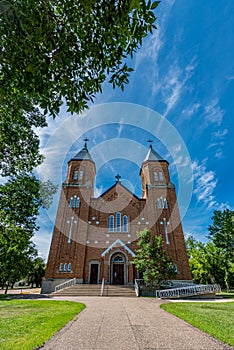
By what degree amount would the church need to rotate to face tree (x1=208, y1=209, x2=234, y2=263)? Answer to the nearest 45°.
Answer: approximately 90° to its left

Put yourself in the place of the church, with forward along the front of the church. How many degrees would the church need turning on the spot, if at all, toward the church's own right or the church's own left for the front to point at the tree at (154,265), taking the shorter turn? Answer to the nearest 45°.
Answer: approximately 45° to the church's own left

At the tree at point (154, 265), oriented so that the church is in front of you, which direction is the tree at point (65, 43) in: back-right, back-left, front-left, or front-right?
back-left

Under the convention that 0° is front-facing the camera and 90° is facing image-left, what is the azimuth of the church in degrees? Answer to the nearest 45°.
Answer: approximately 0°

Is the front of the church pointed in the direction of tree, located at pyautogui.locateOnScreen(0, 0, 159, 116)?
yes
